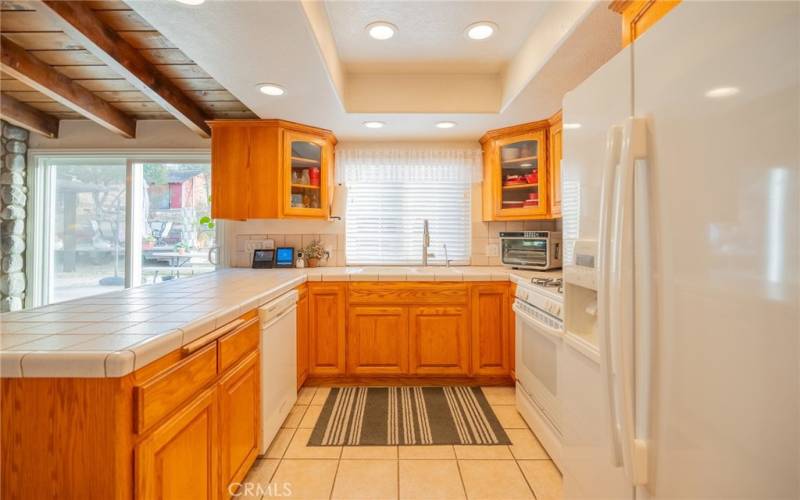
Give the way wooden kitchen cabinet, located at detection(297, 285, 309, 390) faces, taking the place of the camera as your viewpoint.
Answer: facing to the right of the viewer

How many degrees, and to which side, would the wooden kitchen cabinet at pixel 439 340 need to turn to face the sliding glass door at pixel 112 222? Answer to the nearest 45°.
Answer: approximately 90° to its right

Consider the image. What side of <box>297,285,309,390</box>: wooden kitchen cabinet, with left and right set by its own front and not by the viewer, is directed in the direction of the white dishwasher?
right

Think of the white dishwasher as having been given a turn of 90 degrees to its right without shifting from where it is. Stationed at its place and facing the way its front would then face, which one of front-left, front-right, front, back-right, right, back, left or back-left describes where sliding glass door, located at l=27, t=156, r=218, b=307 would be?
back-right

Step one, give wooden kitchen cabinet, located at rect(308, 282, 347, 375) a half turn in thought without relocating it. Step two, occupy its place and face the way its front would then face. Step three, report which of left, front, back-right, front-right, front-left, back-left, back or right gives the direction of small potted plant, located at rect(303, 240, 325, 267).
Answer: front

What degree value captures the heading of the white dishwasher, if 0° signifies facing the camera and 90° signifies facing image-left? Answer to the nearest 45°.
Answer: approximately 270°

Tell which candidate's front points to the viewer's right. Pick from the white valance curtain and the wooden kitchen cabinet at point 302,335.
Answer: the wooden kitchen cabinet

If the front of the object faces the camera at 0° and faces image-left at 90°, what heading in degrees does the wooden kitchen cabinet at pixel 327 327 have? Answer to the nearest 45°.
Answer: approximately 0°
